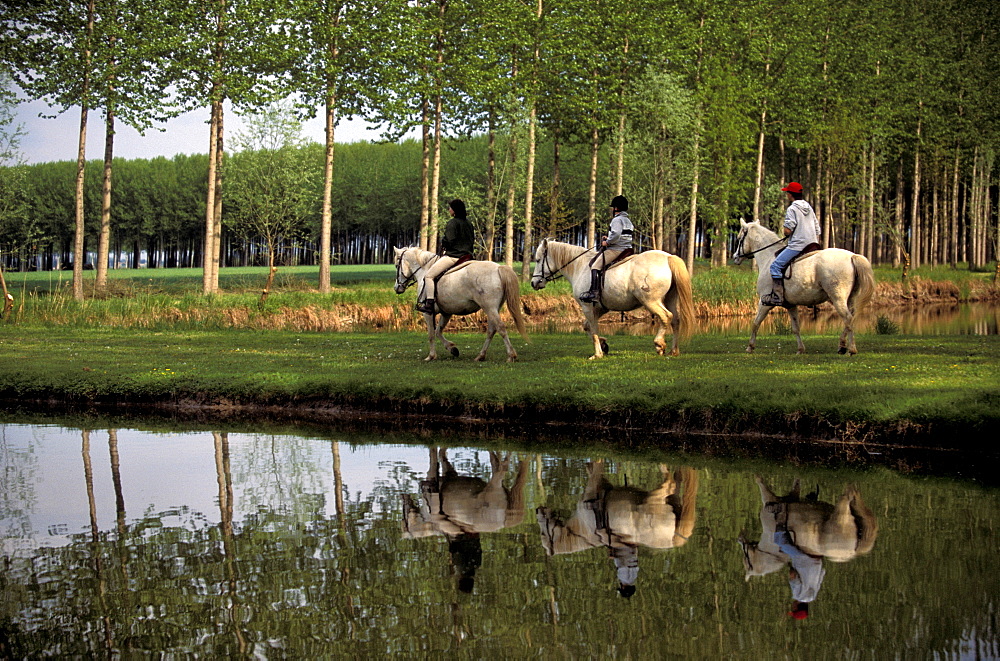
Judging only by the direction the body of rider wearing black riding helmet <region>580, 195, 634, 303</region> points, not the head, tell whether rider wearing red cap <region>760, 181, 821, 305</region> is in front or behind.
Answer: behind

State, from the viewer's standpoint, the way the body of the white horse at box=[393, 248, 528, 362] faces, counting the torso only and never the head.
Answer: to the viewer's left

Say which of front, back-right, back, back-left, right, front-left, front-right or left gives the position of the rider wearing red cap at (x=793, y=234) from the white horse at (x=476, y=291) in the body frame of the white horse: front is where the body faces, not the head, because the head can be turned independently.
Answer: back

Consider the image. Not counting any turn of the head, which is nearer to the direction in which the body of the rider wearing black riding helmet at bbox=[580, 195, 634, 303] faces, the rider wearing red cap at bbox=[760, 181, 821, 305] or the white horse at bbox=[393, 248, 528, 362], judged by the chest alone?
the white horse

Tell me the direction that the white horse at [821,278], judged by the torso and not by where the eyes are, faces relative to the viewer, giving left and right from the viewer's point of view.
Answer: facing to the left of the viewer

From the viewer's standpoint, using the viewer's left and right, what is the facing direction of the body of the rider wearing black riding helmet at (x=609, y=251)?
facing to the left of the viewer

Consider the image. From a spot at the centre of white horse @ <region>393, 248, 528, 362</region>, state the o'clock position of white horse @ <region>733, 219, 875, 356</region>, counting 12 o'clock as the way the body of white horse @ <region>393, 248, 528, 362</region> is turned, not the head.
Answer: white horse @ <region>733, 219, 875, 356</region> is roughly at 6 o'clock from white horse @ <region>393, 248, 528, 362</region>.

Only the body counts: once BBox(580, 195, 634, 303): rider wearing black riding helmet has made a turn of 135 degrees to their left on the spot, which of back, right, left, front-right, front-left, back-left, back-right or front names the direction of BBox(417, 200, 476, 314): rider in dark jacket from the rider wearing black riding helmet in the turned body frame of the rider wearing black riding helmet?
back-right

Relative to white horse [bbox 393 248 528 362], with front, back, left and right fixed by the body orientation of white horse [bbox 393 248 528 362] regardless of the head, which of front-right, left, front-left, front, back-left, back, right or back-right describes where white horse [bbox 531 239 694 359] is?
back

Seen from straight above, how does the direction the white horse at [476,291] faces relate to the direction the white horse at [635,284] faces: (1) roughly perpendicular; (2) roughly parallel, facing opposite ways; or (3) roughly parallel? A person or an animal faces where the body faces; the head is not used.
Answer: roughly parallel

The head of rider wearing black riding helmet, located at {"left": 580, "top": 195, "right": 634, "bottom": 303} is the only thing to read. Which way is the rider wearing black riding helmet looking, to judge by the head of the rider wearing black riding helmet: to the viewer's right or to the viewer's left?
to the viewer's left

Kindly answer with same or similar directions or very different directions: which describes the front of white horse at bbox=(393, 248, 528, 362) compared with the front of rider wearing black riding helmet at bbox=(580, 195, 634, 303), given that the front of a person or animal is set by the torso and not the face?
same or similar directions

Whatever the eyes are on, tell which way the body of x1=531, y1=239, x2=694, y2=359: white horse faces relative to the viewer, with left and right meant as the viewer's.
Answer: facing to the left of the viewer

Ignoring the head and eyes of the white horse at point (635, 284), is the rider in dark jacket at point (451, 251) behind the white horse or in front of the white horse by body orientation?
in front

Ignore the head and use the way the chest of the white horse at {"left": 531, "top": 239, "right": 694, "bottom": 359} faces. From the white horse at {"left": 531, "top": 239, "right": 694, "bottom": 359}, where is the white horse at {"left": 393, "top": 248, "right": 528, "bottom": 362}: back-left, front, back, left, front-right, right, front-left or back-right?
front

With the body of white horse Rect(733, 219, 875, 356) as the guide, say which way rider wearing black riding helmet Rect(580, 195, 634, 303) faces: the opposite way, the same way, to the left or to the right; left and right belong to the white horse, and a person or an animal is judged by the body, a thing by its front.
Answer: the same way

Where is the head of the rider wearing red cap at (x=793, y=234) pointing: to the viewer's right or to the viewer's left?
to the viewer's left

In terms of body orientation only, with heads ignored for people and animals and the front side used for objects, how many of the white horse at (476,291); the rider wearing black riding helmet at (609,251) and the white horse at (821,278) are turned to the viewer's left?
3

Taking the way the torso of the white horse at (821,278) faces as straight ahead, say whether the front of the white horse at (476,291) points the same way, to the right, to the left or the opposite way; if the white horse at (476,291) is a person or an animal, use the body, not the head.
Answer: the same way
